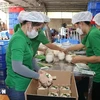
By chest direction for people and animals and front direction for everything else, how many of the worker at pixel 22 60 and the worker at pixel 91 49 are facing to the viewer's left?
1

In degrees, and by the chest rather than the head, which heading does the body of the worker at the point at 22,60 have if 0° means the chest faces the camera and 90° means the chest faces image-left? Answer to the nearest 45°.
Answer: approximately 270°

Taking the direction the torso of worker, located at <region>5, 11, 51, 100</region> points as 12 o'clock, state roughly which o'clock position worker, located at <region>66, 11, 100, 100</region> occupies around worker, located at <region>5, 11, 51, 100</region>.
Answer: worker, located at <region>66, 11, 100, 100</region> is roughly at 11 o'clock from worker, located at <region>5, 11, 51, 100</region>.

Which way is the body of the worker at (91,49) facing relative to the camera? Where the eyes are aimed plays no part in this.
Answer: to the viewer's left

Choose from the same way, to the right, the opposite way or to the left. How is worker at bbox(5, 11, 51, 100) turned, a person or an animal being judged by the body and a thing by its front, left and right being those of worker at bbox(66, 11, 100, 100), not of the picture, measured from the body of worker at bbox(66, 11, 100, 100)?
the opposite way

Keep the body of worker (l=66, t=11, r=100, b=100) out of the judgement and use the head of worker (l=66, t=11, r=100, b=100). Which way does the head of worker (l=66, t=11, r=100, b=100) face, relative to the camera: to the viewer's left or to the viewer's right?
to the viewer's left

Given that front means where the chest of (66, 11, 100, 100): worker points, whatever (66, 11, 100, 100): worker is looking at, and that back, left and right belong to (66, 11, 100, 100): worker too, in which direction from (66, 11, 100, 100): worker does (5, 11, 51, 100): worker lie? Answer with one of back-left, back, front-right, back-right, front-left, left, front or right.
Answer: front-left
